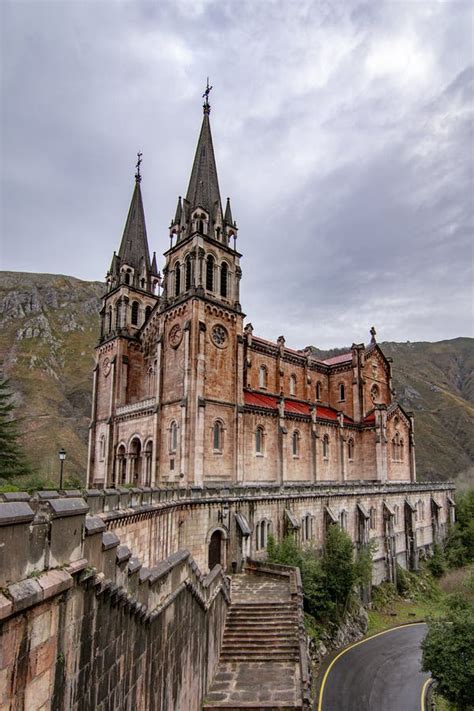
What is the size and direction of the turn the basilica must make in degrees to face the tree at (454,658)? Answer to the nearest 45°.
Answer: approximately 90° to its left

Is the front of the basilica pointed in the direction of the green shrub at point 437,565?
no

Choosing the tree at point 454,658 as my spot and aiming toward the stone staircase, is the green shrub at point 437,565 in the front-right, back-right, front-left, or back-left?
back-right

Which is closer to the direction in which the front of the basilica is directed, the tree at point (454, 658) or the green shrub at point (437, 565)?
the tree
